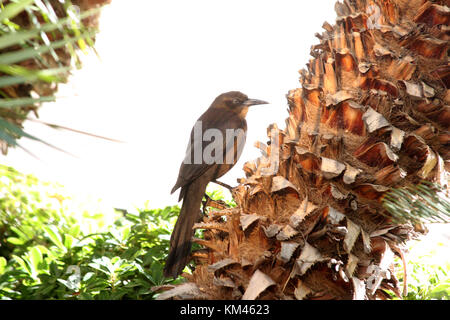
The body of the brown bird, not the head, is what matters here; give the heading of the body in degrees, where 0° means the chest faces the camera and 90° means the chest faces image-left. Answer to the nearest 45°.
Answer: approximately 270°

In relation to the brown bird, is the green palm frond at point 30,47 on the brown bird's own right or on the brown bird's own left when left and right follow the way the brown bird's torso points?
on the brown bird's own right
